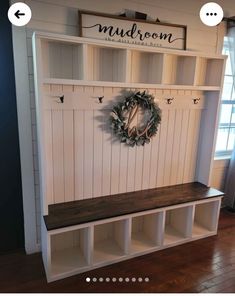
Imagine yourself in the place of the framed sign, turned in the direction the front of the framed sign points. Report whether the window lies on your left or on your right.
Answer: on your left

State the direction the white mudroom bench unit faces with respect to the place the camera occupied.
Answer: facing the viewer and to the right of the viewer

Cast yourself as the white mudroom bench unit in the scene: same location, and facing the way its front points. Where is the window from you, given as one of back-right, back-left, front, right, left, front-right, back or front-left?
left
